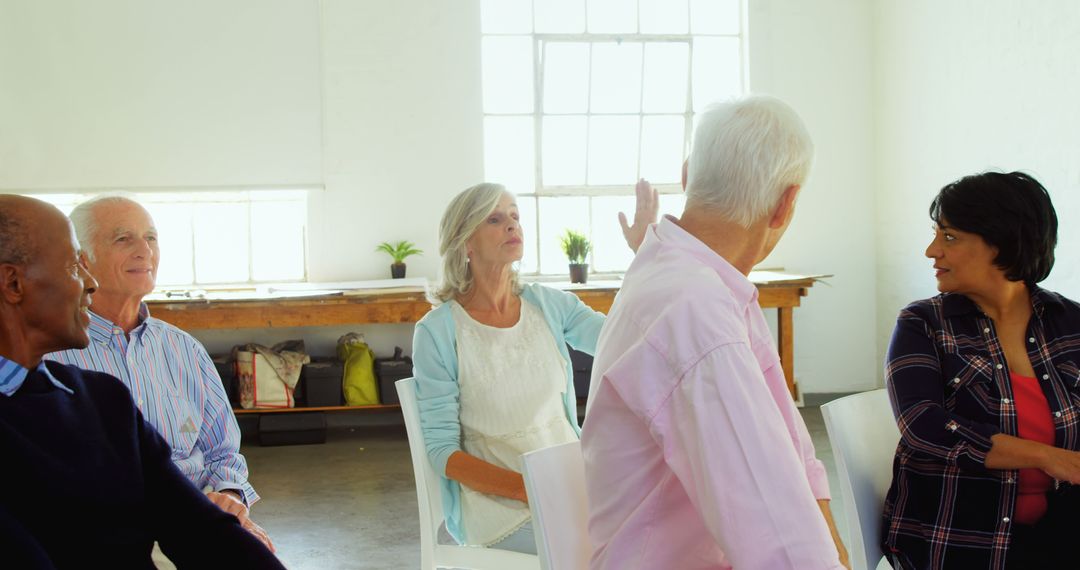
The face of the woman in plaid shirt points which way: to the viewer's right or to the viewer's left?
to the viewer's left

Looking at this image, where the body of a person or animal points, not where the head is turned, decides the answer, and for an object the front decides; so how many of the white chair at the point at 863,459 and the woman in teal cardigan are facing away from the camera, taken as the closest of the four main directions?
0

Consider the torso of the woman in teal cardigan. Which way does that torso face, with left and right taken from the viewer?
facing the viewer and to the right of the viewer

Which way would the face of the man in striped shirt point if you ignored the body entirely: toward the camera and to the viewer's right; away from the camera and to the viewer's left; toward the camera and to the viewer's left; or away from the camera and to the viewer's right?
toward the camera and to the viewer's right

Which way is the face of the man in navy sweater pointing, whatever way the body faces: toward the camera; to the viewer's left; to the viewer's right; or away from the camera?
to the viewer's right
